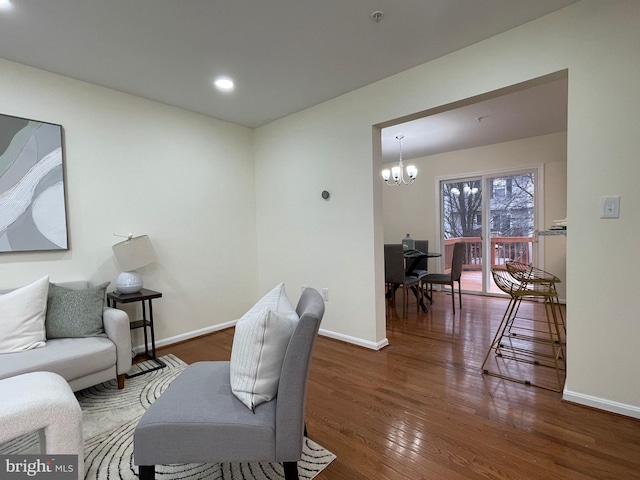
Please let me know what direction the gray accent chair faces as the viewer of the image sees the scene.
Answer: facing to the left of the viewer

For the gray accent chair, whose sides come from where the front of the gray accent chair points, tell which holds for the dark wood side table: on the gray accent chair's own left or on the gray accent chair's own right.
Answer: on the gray accent chair's own right

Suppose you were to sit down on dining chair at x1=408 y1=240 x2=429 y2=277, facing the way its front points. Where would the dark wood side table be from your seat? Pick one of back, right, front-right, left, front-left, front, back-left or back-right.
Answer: front

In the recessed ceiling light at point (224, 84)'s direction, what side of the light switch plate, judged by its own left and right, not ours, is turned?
right

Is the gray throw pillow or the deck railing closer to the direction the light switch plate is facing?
the gray throw pillow

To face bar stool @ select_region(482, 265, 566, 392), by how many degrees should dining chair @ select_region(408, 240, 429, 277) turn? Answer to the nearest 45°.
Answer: approximately 45° to its left

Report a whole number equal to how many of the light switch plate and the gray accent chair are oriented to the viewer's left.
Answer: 1

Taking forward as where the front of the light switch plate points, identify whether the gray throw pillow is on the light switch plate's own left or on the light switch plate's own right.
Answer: on the light switch plate's own right

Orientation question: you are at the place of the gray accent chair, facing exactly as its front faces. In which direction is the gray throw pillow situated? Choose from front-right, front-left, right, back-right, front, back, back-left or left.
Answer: front-right
